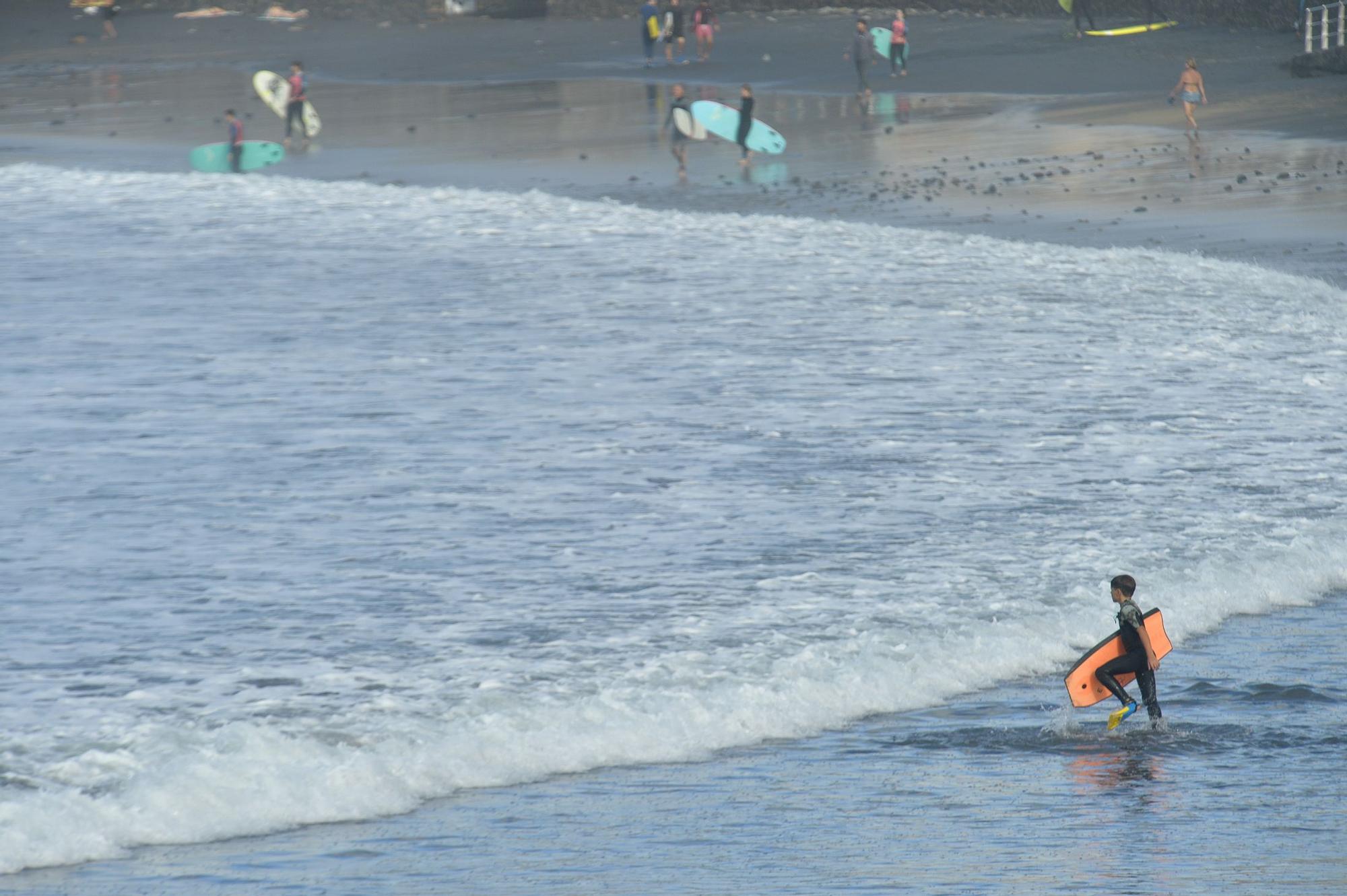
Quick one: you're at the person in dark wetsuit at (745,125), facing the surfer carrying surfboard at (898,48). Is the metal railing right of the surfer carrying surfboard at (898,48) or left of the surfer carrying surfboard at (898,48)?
right

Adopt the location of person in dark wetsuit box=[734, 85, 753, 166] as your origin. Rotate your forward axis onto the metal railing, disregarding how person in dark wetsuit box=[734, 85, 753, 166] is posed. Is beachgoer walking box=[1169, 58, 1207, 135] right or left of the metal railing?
right

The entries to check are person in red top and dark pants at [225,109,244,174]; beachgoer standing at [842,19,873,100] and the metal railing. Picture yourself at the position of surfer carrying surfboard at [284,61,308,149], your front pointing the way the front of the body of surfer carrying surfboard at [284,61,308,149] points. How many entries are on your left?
2

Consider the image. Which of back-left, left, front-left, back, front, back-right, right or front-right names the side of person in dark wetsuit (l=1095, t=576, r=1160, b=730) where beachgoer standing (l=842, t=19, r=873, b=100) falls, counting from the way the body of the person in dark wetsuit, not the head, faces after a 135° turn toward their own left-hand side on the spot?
back-left

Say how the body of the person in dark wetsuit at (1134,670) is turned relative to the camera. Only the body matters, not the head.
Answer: to the viewer's left
